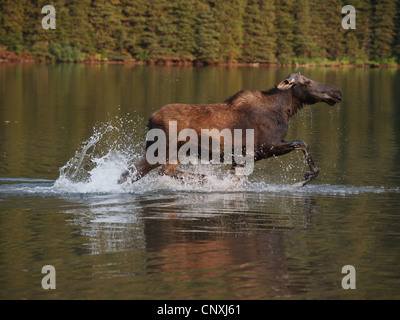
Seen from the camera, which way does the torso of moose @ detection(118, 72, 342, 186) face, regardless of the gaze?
to the viewer's right
